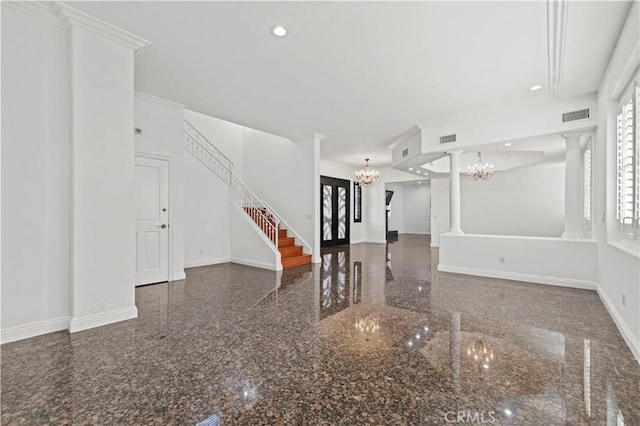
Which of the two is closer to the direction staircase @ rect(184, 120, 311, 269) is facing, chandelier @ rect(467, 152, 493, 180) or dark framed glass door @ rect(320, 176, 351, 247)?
the chandelier

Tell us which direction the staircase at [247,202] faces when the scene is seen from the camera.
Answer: facing the viewer and to the right of the viewer

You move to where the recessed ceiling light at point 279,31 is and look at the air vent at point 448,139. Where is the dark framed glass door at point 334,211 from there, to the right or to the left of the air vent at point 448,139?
left

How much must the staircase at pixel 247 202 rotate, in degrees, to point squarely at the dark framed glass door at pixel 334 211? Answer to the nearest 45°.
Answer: approximately 90° to its left

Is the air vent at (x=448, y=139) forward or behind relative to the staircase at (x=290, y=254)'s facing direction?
forward

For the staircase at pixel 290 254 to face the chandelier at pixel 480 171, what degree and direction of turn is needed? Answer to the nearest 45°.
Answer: approximately 45° to its left

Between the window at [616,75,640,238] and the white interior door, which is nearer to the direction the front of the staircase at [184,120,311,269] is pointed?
the window

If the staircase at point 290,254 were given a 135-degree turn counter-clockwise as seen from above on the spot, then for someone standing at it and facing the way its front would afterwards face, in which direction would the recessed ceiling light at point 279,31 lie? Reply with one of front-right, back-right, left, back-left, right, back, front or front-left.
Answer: back

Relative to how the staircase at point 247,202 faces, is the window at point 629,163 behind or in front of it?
in front

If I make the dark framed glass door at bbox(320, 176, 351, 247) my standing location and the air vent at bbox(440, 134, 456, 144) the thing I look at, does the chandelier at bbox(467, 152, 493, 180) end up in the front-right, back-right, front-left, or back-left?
front-left

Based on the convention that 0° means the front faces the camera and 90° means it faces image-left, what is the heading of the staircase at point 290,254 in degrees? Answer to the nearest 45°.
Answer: approximately 315°
